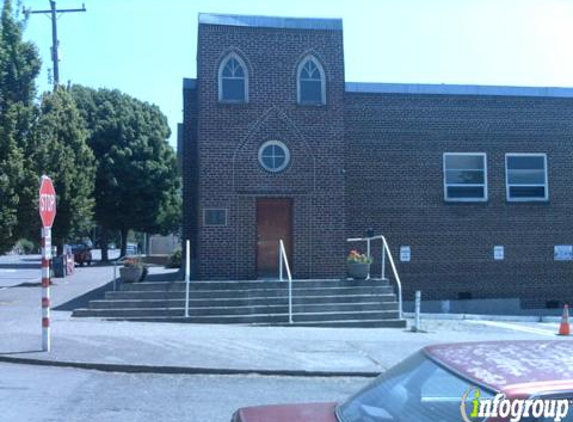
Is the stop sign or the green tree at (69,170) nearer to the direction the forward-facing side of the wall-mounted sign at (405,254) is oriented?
the stop sign

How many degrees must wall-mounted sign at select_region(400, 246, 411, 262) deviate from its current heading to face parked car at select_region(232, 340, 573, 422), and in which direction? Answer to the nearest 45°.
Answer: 0° — it already faces it

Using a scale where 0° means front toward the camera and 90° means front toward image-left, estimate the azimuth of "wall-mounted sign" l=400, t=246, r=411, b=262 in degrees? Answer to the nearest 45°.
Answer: approximately 0°

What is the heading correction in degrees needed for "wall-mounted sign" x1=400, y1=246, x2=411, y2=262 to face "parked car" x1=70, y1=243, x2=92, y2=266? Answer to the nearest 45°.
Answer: approximately 135° to its right

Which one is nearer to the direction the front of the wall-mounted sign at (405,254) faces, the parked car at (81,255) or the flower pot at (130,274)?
the flower pot

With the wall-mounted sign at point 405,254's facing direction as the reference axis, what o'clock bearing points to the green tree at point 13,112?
The green tree is roughly at 2 o'clock from the wall-mounted sign.

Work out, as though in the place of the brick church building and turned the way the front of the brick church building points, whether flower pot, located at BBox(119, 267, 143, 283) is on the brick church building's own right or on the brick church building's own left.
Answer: on the brick church building's own right

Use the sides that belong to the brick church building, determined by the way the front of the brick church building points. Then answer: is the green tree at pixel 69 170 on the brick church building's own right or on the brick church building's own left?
on the brick church building's own right

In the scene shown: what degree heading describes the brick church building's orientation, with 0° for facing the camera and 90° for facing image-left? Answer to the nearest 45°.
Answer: approximately 0°
